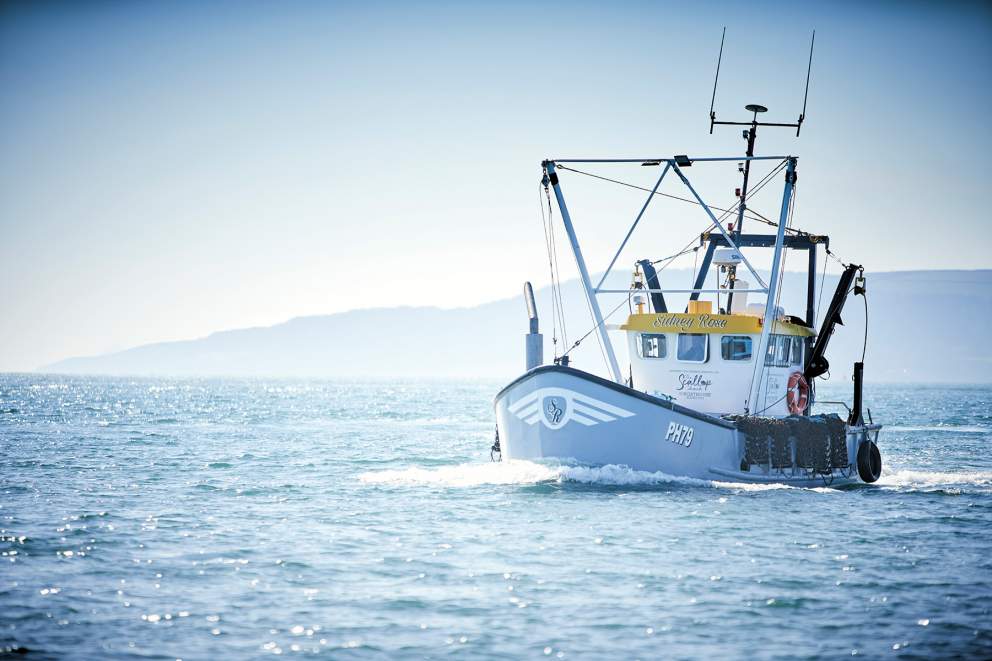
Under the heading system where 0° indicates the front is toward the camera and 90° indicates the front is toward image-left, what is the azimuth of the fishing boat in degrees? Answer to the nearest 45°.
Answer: approximately 45°
